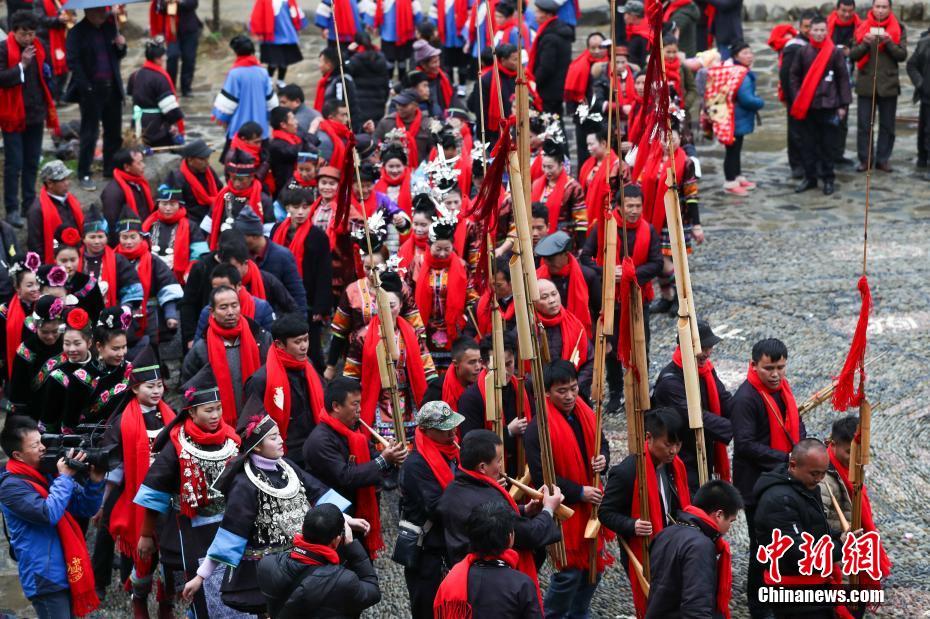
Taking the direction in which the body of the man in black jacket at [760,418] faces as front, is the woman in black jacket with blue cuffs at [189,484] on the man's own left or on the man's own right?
on the man's own right

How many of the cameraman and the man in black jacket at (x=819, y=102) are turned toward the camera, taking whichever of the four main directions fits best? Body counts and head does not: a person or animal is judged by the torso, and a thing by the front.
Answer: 1

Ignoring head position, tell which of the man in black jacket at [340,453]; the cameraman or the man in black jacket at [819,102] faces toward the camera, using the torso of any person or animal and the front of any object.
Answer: the man in black jacket at [819,102]

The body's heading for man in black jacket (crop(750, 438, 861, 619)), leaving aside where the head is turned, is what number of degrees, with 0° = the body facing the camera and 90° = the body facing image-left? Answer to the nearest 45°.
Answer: approximately 315°

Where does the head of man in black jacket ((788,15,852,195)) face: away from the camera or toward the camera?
toward the camera

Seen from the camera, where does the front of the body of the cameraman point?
to the viewer's right

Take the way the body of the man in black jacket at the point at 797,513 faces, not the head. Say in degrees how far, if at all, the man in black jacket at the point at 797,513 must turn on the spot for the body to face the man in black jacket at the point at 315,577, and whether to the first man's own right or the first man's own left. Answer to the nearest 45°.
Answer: approximately 90° to the first man's own right

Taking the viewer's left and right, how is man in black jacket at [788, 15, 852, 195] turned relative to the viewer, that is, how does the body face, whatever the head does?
facing the viewer

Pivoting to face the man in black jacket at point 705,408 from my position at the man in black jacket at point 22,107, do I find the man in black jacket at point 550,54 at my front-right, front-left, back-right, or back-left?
front-left

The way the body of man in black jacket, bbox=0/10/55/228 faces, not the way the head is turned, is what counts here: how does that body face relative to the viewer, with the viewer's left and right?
facing the viewer and to the right of the viewer

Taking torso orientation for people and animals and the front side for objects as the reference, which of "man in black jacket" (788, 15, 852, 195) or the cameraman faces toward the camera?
the man in black jacket
